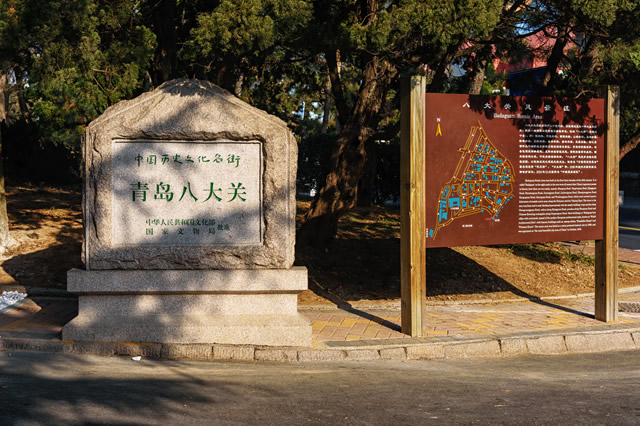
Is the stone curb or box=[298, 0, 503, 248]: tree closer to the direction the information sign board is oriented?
the stone curb

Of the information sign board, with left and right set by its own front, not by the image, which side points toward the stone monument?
right

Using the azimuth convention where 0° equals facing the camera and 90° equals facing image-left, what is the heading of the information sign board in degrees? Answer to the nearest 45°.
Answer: approximately 315°

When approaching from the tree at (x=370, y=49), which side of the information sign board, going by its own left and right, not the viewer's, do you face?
back
